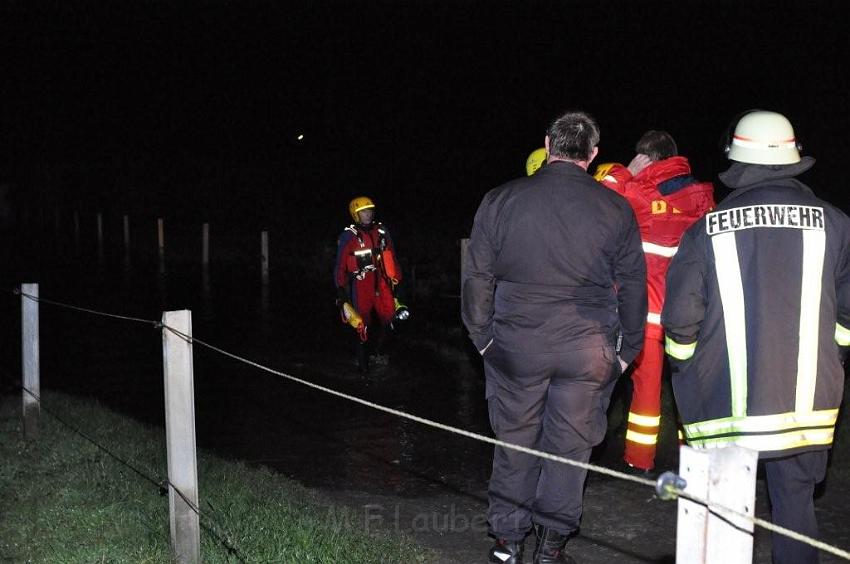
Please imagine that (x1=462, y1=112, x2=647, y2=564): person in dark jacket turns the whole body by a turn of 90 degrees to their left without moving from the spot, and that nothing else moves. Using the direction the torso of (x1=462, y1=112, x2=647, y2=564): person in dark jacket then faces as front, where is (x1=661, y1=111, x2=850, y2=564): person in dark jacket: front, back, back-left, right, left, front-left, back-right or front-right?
back-left

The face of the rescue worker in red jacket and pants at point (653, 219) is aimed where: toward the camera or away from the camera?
away from the camera

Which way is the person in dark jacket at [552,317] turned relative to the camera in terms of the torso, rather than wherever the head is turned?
away from the camera

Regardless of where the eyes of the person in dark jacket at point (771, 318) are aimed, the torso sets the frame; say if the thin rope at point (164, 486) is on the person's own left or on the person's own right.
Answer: on the person's own left

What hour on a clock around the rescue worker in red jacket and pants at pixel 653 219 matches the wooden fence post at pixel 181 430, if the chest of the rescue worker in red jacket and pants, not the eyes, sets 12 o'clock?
The wooden fence post is roughly at 9 o'clock from the rescue worker in red jacket and pants.

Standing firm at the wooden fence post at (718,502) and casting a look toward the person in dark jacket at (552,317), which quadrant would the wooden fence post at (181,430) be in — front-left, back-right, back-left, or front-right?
front-left

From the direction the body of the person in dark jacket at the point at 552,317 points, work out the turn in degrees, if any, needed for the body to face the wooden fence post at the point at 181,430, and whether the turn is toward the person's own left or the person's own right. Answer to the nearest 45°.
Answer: approximately 90° to the person's own left

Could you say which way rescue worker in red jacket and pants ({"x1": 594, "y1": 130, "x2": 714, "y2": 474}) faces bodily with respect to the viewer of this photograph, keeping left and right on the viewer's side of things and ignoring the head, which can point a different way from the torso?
facing away from the viewer and to the left of the viewer

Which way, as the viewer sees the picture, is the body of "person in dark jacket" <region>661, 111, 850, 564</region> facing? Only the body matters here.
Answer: away from the camera

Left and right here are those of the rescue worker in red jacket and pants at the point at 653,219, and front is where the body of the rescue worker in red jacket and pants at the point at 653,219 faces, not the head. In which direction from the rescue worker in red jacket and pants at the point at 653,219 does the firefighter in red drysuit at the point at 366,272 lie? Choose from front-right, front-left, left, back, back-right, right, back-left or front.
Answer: front

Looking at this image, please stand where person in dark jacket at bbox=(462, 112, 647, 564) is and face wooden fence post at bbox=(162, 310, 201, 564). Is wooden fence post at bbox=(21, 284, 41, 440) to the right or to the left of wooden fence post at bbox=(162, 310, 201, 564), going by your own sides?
right

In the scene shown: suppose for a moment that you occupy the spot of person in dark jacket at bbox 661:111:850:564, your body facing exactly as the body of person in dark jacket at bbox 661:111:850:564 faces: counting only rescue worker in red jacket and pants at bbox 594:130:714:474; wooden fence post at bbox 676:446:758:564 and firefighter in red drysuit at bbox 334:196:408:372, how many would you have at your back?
1

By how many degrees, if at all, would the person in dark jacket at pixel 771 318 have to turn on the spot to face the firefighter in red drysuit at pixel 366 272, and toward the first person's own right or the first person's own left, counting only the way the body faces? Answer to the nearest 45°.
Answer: approximately 45° to the first person's own left

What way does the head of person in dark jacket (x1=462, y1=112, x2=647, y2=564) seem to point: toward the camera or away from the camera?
away from the camera
